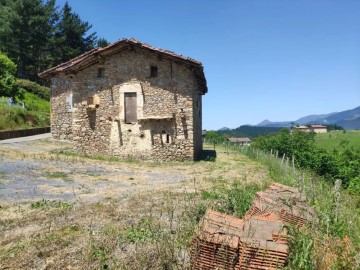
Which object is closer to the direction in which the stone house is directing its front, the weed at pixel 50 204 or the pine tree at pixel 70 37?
the weed

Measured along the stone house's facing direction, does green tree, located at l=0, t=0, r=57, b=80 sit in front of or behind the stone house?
behind

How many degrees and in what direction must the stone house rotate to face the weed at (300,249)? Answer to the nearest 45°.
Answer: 0° — it already faces it

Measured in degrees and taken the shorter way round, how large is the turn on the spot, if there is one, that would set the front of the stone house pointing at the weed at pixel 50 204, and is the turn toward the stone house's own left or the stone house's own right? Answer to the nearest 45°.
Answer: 0° — it already faces it

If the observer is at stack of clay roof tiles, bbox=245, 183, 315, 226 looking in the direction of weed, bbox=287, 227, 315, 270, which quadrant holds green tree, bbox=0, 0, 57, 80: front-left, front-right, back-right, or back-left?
back-right

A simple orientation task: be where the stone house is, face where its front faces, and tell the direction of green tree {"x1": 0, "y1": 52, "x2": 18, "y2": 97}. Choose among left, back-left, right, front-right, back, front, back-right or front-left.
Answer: back-right

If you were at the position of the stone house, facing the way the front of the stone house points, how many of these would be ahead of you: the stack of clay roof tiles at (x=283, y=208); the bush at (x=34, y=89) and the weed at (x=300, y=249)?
2

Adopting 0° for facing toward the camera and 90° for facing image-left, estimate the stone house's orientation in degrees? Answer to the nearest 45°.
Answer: approximately 0°

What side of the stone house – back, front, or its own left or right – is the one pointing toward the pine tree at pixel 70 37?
back

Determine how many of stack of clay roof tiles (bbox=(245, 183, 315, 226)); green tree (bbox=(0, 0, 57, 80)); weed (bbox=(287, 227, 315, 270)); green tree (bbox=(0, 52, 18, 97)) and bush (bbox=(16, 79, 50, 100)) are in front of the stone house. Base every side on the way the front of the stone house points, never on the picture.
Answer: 2

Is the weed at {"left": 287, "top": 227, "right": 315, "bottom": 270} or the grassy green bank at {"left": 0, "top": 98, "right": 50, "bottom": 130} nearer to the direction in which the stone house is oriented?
the weed
